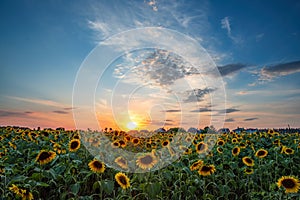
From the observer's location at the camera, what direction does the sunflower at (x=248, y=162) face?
facing the viewer and to the left of the viewer

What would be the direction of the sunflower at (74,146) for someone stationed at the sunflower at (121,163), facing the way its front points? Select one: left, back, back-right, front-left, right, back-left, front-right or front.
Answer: back-right

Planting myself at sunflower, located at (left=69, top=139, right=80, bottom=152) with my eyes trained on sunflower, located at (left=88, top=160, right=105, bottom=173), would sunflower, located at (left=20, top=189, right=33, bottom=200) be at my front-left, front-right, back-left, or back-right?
front-right

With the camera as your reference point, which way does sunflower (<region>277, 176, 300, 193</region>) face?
facing the viewer

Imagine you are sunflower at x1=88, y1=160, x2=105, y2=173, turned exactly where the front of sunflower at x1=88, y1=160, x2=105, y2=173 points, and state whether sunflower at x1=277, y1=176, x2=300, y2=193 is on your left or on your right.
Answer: on your left

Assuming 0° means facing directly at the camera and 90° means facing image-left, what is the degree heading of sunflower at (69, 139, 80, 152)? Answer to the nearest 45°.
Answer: approximately 0°

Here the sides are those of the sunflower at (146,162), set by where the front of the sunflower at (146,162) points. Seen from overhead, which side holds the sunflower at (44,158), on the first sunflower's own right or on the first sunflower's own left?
on the first sunflower's own right

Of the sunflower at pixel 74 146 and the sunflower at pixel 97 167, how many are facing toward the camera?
2

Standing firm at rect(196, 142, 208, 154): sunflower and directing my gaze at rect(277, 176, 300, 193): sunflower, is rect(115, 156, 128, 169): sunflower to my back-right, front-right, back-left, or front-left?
front-right

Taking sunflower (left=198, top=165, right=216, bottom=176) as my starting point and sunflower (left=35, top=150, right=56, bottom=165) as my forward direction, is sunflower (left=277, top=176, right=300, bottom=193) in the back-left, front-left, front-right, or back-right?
back-left

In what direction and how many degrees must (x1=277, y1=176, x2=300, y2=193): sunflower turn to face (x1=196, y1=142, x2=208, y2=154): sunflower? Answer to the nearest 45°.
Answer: approximately 135° to its right

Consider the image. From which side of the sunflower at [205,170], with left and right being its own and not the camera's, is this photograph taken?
front

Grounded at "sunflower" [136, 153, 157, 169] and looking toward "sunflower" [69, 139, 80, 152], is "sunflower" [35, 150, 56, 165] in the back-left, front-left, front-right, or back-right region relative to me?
front-left
